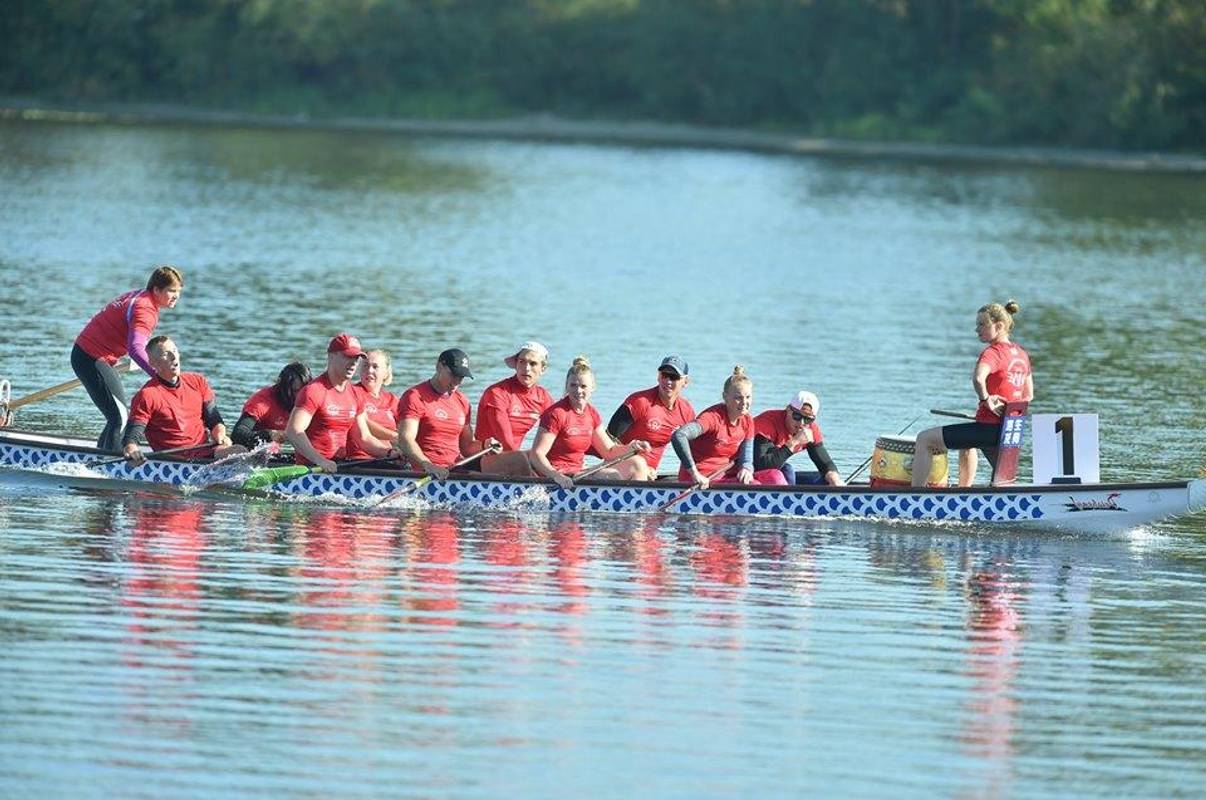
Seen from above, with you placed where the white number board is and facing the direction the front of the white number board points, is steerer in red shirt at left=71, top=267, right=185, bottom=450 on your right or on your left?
on your right

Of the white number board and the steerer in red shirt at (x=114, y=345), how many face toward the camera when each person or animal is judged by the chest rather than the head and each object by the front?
1

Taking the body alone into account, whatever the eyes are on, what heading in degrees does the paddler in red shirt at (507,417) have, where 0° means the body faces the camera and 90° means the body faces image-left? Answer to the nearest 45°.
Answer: approximately 315°

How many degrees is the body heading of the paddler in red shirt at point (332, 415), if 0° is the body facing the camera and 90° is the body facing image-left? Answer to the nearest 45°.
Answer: approximately 315°

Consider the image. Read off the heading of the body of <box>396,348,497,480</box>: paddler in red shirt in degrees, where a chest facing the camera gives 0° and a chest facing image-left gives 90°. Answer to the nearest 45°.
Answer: approximately 315°

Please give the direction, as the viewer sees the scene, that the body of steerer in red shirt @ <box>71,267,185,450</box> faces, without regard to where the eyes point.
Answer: to the viewer's right

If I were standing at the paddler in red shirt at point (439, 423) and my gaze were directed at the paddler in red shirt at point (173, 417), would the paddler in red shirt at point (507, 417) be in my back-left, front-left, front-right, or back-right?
back-right
